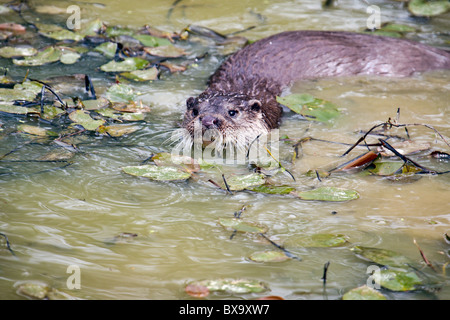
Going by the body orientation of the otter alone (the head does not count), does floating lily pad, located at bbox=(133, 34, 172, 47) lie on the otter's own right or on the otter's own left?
on the otter's own right

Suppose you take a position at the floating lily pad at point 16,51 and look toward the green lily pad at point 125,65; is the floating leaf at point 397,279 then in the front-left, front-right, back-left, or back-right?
front-right

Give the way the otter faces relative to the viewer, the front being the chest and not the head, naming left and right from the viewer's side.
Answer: facing the viewer and to the left of the viewer

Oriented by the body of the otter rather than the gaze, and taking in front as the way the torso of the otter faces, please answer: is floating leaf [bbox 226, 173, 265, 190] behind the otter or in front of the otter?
in front

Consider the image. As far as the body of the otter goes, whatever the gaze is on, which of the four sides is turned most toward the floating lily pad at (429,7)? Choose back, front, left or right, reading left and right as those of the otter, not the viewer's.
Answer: back

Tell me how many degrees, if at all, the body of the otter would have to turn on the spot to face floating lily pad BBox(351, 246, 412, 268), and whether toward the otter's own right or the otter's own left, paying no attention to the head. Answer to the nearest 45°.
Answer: approximately 45° to the otter's own left

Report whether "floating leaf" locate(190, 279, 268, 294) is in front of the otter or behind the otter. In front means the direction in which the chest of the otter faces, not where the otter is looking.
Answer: in front

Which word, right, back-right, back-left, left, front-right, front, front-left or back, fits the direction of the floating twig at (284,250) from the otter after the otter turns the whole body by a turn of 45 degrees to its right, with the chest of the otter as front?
left

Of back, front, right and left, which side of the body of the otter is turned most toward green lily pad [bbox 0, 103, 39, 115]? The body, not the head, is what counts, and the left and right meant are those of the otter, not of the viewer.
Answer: front

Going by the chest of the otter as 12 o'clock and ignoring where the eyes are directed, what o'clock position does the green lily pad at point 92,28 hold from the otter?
The green lily pad is roughly at 2 o'clock from the otter.

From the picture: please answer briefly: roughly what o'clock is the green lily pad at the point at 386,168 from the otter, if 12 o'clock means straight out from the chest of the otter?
The green lily pad is roughly at 10 o'clock from the otter.

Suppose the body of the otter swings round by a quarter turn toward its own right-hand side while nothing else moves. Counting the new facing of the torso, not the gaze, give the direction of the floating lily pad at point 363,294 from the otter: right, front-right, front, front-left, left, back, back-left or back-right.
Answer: back-left

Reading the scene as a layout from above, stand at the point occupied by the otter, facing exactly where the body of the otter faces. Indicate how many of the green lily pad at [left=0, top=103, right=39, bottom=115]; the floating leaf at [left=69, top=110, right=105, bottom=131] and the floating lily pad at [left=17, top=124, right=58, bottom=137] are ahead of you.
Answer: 3
